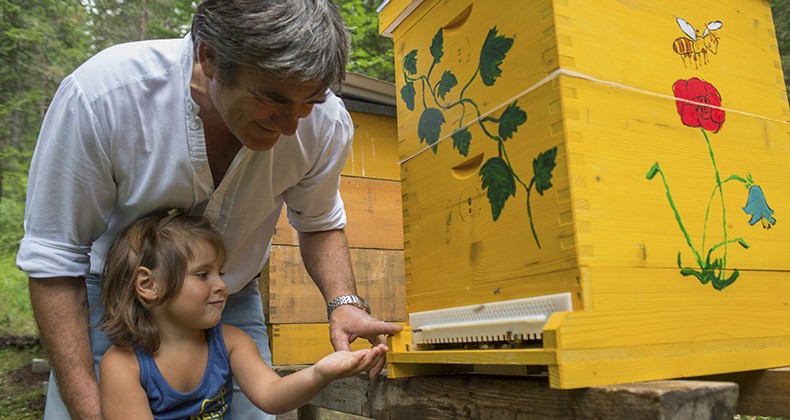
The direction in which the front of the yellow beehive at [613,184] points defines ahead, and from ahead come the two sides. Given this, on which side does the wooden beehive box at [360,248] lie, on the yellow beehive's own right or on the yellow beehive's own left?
on the yellow beehive's own right

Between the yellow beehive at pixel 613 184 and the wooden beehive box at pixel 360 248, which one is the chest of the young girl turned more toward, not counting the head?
the yellow beehive

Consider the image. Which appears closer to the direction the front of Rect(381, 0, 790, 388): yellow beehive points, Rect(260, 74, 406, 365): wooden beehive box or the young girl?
the young girl

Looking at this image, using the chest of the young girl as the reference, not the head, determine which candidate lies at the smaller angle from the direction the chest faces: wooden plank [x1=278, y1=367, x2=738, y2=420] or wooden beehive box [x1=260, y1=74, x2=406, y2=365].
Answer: the wooden plank

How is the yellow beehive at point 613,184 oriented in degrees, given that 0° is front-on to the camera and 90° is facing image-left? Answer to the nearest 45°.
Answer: approximately 45°

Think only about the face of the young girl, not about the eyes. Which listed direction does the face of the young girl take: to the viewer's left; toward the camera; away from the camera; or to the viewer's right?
to the viewer's right

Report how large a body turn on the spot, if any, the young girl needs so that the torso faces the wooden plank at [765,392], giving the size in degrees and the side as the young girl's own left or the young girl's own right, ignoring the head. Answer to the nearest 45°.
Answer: approximately 45° to the young girl's own left
